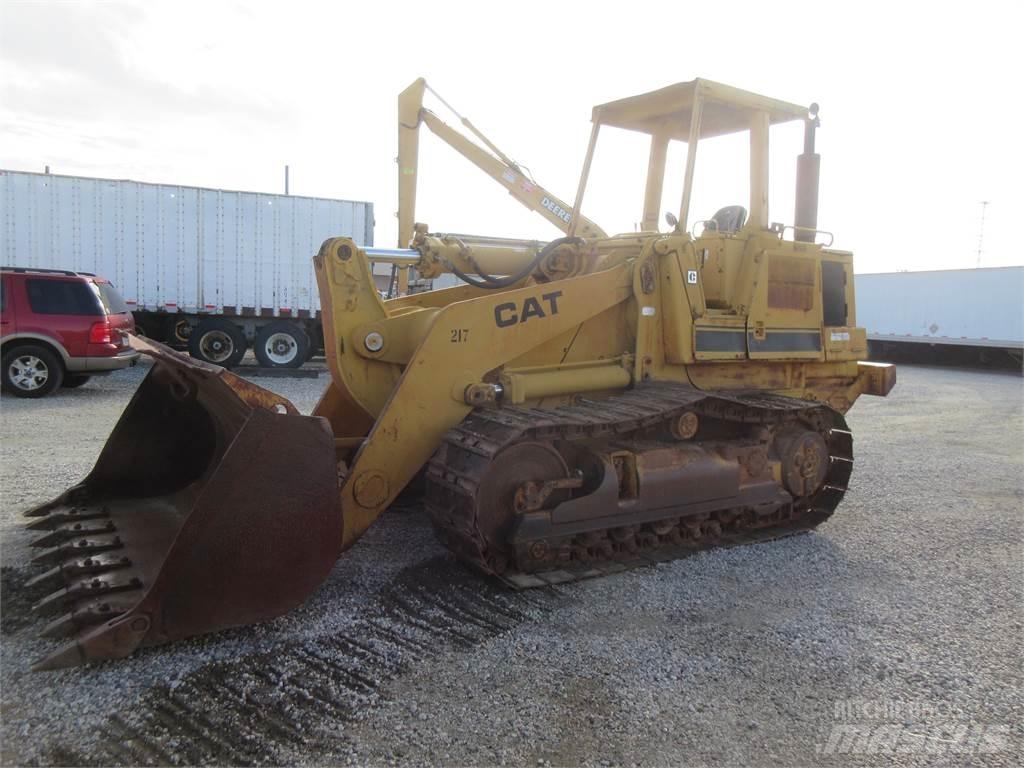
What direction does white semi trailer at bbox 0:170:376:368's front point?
to the viewer's left

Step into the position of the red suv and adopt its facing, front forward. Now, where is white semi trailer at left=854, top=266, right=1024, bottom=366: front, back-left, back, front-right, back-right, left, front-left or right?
back

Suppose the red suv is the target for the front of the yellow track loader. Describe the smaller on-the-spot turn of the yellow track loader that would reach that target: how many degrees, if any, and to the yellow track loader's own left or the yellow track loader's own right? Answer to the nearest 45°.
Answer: approximately 90° to the yellow track loader's own right

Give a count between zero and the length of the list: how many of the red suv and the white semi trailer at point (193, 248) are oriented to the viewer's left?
2

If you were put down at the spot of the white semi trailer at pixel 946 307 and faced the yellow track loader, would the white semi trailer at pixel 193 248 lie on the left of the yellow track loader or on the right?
right

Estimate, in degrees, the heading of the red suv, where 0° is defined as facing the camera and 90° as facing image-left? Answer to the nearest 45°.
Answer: approximately 90°

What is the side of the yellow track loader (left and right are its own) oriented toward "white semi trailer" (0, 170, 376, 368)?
right

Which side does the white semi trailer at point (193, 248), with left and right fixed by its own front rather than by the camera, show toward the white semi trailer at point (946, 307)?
back

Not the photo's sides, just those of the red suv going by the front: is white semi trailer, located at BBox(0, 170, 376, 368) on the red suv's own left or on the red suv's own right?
on the red suv's own right

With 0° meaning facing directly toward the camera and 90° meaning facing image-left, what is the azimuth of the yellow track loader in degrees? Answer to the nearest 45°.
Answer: approximately 45°
